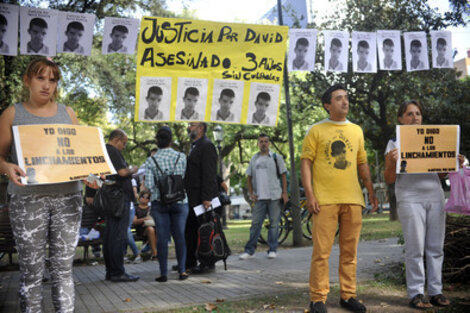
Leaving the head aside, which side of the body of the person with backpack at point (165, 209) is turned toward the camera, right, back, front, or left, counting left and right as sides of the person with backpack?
back

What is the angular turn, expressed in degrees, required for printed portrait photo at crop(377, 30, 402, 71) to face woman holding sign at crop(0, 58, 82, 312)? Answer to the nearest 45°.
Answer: approximately 45° to its right

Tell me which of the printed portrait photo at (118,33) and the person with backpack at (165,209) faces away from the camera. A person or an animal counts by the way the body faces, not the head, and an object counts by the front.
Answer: the person with backpack

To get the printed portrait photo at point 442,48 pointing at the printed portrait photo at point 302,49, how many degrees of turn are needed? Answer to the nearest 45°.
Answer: approximately 45° to its right

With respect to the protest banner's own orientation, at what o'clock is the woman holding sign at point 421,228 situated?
The woman holding sign is roughly at 10 o'clock from the protest banner.

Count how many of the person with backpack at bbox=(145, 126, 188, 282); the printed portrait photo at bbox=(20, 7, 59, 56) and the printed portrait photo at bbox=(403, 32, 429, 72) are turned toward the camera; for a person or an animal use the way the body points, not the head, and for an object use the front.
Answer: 2

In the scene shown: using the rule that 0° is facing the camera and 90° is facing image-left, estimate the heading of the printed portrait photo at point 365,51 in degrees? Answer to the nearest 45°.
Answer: approximately 0°

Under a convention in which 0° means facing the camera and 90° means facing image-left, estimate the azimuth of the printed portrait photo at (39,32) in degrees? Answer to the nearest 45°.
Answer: approximately 0°

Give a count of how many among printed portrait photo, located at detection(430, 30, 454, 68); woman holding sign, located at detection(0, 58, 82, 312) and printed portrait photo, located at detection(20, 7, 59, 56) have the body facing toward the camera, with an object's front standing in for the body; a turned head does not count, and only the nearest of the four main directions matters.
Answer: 3

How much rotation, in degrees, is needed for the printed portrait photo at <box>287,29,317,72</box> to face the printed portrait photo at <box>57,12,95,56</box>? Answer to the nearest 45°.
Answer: approximately 45° to its right

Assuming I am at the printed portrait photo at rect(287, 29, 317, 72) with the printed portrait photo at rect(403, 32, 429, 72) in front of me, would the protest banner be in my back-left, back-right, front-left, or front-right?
back-right
